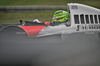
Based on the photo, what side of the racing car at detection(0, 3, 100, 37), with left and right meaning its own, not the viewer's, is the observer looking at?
left
